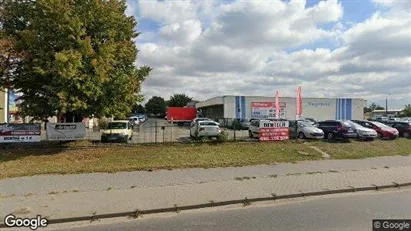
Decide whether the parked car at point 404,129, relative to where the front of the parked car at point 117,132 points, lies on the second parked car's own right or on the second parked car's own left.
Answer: on the second parked car's own left

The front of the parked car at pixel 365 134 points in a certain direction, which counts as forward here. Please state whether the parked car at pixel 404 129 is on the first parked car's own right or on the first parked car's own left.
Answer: on the first parked car's own left

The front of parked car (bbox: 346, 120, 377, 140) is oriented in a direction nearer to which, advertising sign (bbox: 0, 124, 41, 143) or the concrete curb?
the concrete curb

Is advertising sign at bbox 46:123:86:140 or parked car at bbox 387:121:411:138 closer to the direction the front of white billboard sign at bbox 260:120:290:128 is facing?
the advertising sign

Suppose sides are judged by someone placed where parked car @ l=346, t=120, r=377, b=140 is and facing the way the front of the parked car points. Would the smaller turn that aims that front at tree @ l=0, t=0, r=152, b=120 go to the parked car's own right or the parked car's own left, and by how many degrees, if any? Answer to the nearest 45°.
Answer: approximately 90° to the parked car's own right

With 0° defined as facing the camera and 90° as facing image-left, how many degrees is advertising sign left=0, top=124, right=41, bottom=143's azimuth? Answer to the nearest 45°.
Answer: approximately 0°

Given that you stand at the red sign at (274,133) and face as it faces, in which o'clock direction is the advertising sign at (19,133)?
The advertising sign is roughly at 2 o'clock from the red sign.

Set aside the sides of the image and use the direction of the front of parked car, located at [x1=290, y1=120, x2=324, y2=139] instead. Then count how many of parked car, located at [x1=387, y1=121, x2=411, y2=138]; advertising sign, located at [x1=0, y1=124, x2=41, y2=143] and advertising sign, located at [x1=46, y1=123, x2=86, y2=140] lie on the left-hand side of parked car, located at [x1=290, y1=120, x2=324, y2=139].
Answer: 1

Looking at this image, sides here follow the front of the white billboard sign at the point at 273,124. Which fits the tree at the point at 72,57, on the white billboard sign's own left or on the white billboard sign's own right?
on the white billboard sign's own right
